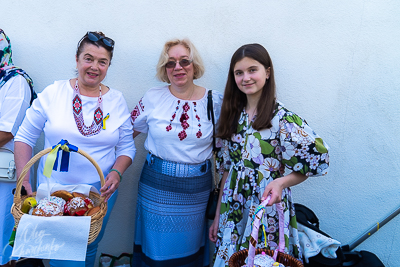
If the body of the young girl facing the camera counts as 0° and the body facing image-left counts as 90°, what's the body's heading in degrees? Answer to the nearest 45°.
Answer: approximately 45°

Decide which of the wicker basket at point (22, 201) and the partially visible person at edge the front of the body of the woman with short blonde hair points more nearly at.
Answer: the wicker basket

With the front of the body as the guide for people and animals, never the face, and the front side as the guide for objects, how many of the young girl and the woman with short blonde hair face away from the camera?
0

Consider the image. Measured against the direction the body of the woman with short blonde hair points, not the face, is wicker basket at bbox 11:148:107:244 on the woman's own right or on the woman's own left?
on the woman's own right

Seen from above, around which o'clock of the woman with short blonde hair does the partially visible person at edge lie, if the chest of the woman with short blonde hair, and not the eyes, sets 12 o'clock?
The partially visible person at edge is roughly at 3 o'clock from the woman with short blonde hair.

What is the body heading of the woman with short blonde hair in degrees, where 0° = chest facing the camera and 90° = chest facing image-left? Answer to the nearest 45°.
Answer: approximately 0°

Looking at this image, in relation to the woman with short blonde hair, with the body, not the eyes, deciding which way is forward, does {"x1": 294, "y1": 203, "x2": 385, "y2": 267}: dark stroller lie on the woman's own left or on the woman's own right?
on the woman's own left

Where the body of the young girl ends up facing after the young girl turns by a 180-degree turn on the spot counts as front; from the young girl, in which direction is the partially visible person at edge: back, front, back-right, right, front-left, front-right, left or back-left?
back-left
